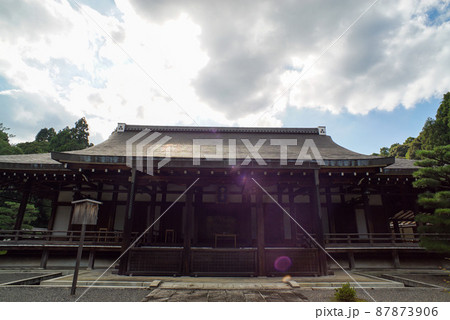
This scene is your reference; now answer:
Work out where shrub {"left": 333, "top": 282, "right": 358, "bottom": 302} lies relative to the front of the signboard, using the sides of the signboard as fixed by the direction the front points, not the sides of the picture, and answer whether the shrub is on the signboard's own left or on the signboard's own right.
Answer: on the signboard's own left

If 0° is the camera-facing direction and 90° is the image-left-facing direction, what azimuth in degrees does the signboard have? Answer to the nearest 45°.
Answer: approximately 0°

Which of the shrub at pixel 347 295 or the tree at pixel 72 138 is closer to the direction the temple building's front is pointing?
the shrub

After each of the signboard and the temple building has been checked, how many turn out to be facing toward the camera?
2

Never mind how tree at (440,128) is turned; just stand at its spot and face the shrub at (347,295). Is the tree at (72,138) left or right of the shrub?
right

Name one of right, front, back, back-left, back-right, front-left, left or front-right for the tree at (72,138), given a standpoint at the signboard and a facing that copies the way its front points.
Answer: back

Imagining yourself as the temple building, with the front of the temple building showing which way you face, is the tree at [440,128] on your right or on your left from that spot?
on your left

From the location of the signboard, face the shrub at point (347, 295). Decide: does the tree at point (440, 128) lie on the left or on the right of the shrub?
left

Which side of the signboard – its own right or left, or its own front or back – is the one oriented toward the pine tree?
left

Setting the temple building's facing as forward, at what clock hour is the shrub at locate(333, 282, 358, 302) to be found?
The shrub is roughly at 11 o'clock from the temple building.

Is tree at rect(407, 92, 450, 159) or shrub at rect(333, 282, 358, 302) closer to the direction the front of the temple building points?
the shrub
